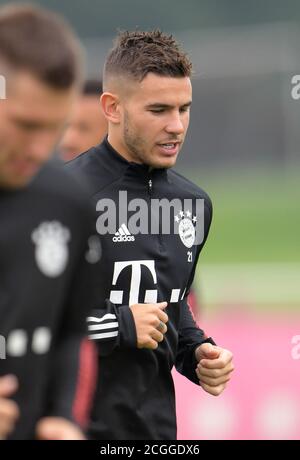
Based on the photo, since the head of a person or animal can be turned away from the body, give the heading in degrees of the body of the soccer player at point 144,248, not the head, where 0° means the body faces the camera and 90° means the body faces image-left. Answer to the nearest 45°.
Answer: approximately 315°

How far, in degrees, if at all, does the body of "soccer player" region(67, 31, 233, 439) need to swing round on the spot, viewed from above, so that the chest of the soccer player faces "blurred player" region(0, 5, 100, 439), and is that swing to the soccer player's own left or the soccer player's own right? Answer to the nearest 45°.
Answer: approximately 45° to the soccer player's own right
